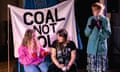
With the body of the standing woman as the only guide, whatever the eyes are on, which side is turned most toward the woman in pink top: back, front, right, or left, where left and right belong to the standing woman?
right

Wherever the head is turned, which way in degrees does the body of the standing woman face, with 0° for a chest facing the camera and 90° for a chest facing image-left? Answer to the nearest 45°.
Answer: approximately 0°

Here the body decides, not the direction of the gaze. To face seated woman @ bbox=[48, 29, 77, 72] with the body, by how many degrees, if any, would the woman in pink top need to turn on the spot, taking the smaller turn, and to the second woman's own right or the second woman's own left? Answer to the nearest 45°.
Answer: approximately 45° to the second woman's own left

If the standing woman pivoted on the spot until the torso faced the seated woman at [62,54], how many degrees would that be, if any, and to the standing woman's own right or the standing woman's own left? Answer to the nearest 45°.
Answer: approximately 90° to the standing woman's own right

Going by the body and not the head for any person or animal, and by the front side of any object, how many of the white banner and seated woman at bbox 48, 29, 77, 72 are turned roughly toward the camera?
2

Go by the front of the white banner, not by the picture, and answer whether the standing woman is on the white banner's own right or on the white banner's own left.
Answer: on the white banner's own left
